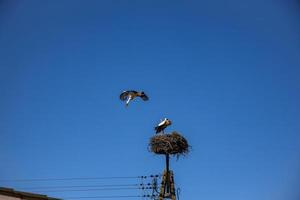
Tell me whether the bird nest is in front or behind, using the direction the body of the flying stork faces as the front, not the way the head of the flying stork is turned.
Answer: behind

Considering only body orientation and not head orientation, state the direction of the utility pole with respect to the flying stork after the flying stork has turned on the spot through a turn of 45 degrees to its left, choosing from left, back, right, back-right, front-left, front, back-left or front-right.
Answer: back-left

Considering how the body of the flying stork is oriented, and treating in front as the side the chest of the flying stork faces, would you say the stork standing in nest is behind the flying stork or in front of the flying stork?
behind
